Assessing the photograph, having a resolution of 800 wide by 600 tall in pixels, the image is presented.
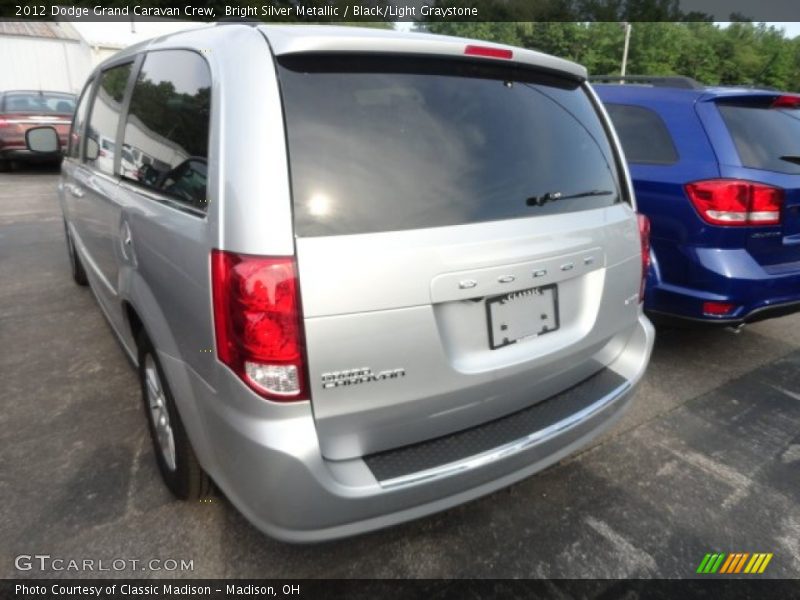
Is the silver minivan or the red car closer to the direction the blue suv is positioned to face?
the red car

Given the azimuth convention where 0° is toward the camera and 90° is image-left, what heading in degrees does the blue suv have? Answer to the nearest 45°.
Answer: approximately 135°

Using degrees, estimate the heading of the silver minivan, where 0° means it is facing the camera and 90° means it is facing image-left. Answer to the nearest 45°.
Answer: approximately 135°

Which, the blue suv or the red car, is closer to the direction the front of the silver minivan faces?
the red car

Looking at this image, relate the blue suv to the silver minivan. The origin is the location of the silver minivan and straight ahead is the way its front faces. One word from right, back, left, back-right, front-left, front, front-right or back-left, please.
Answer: right

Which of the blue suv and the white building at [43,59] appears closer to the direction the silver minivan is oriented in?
the white building

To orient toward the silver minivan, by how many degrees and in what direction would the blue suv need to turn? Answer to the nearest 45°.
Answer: approximately 135° to its left
